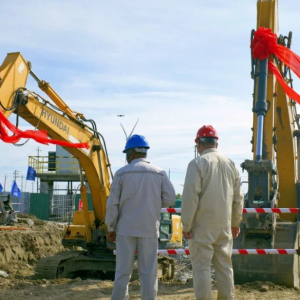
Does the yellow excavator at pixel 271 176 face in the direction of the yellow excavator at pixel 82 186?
no

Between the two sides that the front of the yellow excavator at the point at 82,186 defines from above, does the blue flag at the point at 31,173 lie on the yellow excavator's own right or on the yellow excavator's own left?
on the yellow excavator's own right

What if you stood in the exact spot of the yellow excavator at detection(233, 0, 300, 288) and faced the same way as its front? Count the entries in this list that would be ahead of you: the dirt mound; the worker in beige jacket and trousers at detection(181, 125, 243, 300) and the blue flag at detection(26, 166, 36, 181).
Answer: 1

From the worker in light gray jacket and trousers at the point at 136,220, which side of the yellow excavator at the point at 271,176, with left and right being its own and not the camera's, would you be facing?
front

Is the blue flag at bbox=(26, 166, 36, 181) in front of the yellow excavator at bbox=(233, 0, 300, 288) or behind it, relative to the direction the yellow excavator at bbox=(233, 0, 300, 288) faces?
behind

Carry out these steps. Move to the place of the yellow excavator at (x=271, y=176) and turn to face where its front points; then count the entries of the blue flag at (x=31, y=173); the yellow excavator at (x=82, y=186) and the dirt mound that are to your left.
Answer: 0

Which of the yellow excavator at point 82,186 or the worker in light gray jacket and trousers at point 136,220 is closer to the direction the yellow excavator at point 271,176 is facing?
the worker in light gray jacket and trousers

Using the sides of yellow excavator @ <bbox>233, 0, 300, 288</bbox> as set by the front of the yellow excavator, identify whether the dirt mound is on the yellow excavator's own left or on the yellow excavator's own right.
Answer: on the yellow excavator's own right

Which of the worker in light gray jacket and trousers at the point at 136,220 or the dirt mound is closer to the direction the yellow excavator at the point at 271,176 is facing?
the worker in light gray jacket and trousers

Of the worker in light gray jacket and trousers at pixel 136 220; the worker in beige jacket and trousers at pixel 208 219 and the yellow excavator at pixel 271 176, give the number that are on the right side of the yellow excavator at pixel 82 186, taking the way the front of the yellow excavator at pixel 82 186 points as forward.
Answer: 0

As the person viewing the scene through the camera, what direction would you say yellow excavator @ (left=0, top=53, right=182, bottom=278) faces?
facing the viewer and to the left of the viewer

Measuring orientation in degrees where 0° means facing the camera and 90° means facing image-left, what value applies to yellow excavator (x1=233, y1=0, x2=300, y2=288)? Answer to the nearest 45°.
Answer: approximately 0°

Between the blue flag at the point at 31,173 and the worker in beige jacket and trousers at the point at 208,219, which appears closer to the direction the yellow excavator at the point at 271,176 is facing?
the worker in beige jacket and trousers

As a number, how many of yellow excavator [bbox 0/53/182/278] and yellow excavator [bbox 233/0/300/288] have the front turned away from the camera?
0
